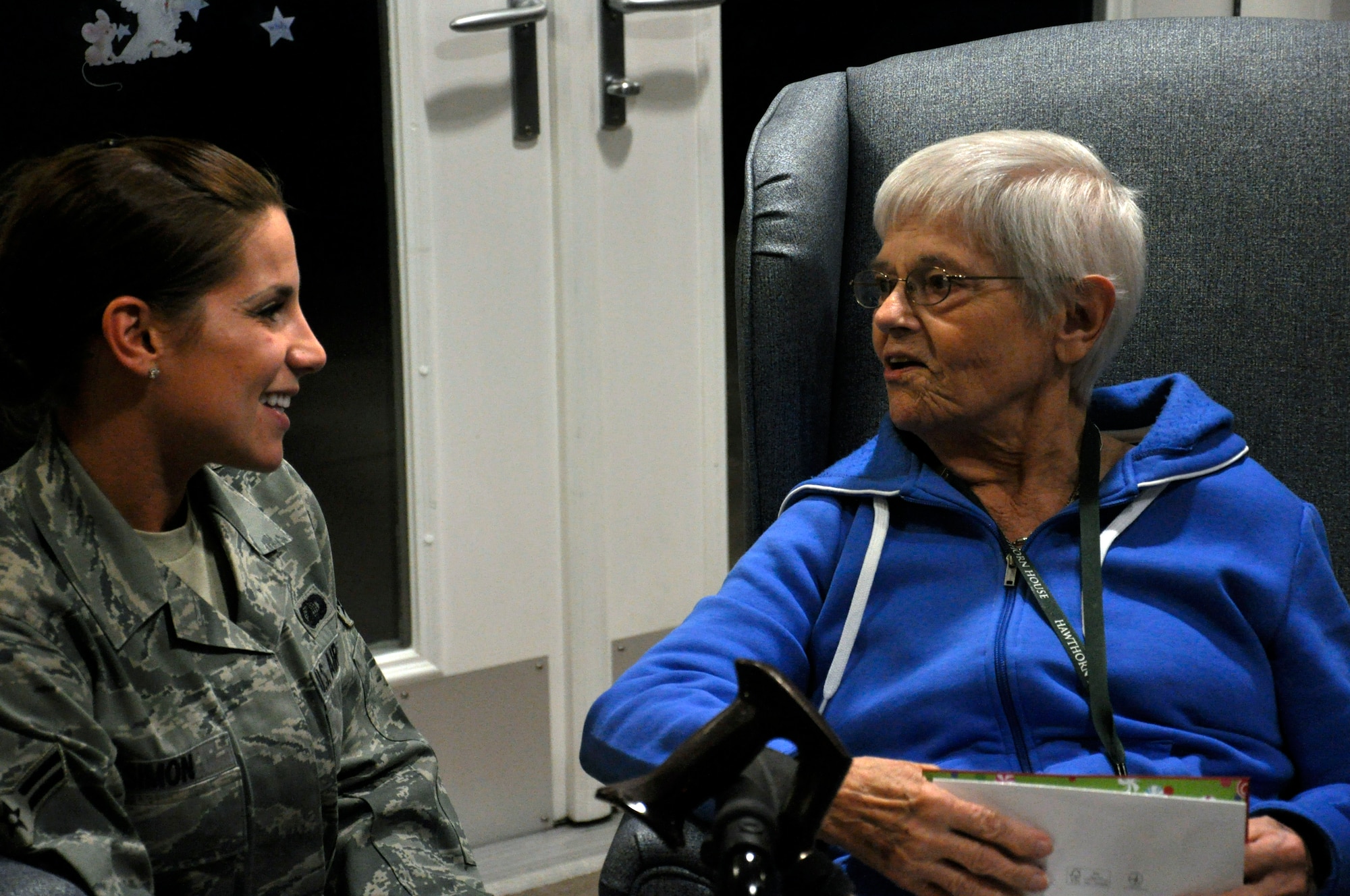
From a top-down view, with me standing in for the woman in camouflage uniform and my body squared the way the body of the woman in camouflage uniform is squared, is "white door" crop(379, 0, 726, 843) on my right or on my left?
on my left

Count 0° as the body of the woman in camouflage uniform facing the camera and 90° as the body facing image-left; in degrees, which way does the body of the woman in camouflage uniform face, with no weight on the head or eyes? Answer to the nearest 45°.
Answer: approximately 315°

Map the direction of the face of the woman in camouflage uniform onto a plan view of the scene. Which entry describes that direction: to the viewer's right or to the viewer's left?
to the viewer's right

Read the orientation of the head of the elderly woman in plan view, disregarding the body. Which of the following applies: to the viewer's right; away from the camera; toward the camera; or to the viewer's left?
to the viewer's left
